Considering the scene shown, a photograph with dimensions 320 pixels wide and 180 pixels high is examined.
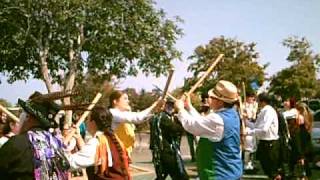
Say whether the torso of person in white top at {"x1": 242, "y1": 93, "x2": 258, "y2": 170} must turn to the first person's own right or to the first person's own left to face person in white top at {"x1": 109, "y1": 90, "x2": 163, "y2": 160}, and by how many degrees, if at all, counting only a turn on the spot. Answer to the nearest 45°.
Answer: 0° — they already face them

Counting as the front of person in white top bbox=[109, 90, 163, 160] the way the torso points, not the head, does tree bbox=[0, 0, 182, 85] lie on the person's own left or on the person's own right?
on the person's own left

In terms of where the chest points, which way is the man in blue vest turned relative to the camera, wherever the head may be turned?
to the viewer's left

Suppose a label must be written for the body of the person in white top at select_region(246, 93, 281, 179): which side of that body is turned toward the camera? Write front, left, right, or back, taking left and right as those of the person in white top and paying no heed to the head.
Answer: left

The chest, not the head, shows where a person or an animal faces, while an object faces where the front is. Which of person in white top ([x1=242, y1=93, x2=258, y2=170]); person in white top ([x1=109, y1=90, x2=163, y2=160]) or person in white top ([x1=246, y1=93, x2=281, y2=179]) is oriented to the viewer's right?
person in white top ([x1=109, y1=90, x2=163, y2=160])

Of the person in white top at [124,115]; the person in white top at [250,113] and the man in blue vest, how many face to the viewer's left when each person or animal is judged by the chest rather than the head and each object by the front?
1

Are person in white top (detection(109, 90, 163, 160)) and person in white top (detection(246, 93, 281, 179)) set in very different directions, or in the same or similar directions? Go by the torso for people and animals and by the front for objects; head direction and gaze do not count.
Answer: very different directions

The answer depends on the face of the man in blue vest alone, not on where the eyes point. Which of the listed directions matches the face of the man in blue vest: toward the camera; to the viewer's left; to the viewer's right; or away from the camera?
to the viewer's left

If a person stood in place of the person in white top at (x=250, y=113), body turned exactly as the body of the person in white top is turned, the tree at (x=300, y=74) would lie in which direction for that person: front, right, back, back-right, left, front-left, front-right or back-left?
back

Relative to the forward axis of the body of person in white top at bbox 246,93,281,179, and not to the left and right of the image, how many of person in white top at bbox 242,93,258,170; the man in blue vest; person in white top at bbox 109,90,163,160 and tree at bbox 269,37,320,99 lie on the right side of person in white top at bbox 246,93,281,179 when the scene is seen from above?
2

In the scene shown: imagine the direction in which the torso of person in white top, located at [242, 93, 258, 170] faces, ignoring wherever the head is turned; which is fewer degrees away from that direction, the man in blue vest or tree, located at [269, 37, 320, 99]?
the man in blue vest

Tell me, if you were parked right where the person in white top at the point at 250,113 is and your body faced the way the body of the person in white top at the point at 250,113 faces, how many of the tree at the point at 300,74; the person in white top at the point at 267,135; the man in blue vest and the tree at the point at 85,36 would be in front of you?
2

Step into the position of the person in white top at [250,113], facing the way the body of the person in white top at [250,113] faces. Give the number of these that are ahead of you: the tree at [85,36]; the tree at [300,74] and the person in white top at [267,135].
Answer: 1
